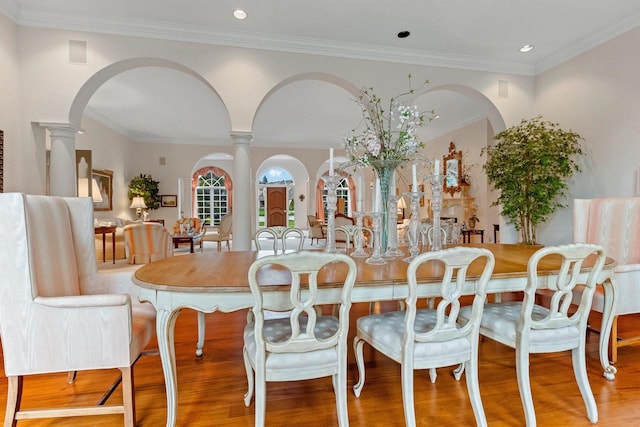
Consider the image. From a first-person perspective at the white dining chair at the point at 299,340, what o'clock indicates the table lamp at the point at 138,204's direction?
The table lamp is roughly at 11 o'clock from the white dining chair.

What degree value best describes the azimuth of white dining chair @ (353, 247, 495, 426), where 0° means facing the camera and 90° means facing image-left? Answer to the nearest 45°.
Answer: approximately 135°

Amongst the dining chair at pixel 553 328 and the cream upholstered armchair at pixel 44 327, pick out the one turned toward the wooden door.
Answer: the dining chair

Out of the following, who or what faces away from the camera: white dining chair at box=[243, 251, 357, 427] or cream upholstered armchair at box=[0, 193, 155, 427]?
the white dining chair

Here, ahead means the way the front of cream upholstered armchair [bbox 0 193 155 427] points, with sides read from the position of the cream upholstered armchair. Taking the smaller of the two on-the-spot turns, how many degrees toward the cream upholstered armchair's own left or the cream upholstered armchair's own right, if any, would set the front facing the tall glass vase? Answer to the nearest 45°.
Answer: approximately 45° to the cream upholstered armchair's own left

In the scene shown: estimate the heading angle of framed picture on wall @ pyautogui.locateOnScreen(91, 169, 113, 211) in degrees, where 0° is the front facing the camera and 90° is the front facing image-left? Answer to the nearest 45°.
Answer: approximately 315°

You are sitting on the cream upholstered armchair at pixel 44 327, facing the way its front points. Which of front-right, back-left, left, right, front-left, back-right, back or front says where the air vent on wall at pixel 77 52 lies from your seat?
back-left

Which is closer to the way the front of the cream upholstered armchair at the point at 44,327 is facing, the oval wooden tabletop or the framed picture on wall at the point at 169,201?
the oval wooden tabletop

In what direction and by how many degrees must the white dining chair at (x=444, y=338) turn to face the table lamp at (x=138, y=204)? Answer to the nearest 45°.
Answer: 0° — it already faces it

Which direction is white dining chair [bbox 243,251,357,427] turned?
away from the camera

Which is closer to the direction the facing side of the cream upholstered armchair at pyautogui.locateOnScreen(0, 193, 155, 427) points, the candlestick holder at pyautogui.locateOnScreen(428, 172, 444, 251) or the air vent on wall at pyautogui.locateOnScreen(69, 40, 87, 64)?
the candlestick holder
